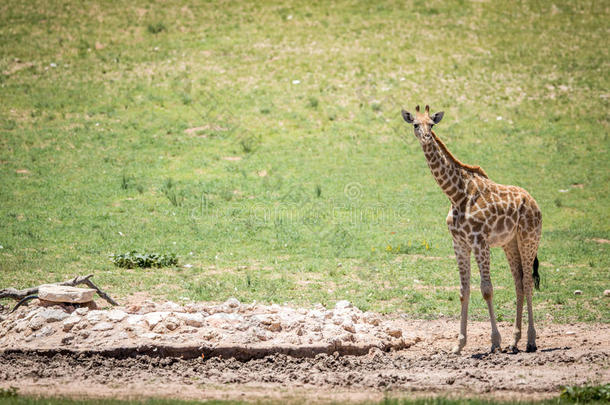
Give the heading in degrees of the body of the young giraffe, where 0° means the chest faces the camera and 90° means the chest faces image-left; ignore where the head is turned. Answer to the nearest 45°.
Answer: approximately 45°

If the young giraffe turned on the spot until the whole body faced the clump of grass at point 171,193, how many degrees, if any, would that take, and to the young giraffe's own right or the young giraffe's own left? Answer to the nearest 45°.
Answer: approximately 90° to the young giraffe's own right

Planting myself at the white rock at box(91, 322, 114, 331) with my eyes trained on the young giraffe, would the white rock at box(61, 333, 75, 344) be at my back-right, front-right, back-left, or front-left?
back-right

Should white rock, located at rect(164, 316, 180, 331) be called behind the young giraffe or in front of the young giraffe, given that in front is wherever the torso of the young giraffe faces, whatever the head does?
in front

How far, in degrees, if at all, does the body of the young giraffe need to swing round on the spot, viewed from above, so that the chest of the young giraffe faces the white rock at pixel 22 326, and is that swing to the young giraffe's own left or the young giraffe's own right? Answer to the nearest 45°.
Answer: approximately 45° to the young giraffe's own right

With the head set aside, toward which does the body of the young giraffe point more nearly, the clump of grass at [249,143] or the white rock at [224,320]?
the white rock

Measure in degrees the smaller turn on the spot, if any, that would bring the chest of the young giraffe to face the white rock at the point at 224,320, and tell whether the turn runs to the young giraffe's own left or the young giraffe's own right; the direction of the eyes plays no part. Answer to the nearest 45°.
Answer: approximately 45° to the young giraffe's own right

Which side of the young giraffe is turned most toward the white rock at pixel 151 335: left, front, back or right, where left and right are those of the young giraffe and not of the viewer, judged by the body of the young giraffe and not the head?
front

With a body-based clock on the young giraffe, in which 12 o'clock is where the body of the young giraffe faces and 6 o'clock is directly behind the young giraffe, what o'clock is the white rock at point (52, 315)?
The white rock is roughly at 1 o'clock from the young giraffe.

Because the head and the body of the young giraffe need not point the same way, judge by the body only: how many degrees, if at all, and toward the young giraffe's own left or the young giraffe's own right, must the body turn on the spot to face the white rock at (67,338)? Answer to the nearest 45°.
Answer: approximately 45° to the young giraffe's own right

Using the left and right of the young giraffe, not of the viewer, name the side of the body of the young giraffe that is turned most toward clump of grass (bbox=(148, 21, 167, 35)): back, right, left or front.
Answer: right
